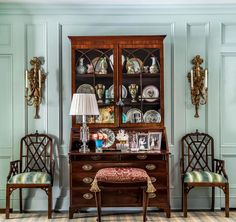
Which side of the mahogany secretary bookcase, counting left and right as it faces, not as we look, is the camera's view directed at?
front

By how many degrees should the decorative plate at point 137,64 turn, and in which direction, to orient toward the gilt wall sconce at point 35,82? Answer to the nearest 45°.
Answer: approximately 90° to its right

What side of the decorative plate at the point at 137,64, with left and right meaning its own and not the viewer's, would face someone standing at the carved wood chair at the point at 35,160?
right

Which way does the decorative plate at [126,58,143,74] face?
toward the camera

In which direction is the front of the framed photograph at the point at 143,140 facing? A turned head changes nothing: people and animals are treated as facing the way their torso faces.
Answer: toward the camera
